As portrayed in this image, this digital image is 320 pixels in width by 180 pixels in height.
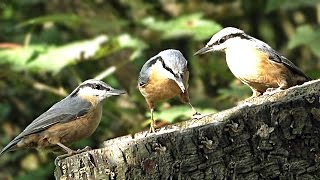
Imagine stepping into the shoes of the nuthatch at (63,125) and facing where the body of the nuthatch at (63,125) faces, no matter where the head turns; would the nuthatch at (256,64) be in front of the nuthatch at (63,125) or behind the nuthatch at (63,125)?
in front

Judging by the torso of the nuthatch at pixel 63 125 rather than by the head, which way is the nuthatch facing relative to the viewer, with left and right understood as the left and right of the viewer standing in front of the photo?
facing to the right of the viewer

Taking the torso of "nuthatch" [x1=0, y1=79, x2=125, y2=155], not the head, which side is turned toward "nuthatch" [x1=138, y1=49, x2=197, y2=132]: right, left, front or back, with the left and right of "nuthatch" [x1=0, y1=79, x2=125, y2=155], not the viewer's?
front
